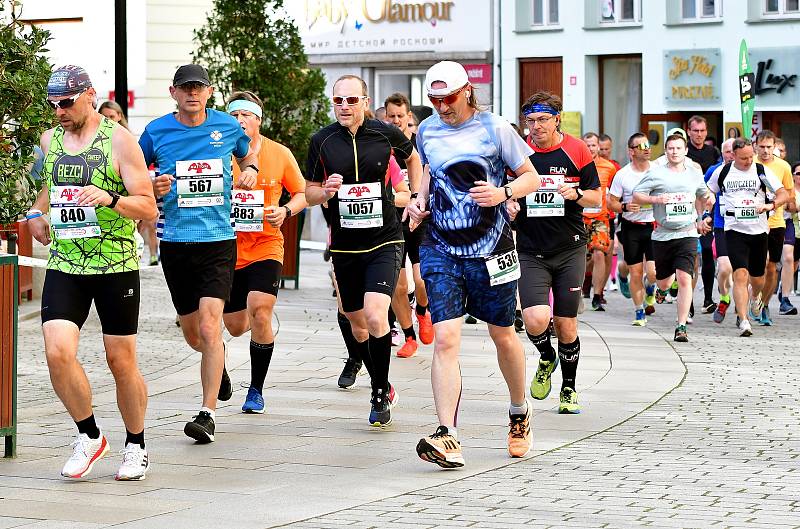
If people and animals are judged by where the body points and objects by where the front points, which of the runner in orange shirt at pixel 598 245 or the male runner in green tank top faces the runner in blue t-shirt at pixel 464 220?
the runner in orange shirt

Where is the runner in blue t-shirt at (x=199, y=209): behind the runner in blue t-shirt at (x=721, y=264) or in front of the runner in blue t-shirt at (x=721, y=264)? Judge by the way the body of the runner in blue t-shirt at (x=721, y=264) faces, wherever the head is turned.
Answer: in front

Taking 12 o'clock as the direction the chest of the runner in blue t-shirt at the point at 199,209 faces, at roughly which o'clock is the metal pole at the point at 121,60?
The metal pole is roughly at 6 o'clock from the runner in blue t-shirt.

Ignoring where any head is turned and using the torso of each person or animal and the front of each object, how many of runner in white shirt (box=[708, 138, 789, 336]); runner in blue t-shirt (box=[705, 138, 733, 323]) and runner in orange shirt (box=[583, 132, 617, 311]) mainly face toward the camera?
3

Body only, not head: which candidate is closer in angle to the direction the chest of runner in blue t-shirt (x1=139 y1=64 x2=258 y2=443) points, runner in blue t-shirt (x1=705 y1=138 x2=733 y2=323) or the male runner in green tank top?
the male runner in green tank top

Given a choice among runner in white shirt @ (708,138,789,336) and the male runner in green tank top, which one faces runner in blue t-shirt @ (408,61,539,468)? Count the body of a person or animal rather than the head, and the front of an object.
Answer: the runner in white shirt

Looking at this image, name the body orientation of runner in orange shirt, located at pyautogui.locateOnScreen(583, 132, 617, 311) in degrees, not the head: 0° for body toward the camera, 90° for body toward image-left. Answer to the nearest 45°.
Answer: approximately 0°
